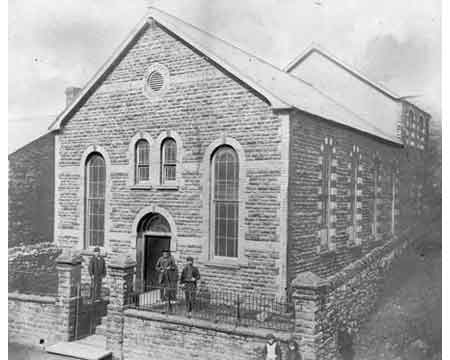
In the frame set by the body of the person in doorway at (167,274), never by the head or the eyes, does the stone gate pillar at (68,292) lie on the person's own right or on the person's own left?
on the person's own right

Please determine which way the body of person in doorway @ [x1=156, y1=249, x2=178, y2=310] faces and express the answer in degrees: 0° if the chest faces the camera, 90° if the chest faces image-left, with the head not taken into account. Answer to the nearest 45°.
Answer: approximately 0°

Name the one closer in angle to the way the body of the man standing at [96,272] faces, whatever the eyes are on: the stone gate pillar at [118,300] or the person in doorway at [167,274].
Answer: the stone gate pillar

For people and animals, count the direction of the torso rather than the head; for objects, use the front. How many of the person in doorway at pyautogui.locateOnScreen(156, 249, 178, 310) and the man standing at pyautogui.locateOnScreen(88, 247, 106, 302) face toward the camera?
2

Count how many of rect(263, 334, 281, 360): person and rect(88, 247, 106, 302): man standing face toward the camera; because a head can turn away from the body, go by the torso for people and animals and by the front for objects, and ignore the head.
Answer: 2

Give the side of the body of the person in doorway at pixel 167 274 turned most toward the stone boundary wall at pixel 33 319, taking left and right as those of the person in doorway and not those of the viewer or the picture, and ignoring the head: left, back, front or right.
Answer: right

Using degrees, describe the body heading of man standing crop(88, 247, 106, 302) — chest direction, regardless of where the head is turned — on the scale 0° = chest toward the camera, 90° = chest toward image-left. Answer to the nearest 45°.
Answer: approximately 0°

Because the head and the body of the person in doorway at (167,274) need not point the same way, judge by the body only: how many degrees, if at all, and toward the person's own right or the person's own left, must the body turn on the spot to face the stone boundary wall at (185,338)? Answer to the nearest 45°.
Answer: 0° — they already face it

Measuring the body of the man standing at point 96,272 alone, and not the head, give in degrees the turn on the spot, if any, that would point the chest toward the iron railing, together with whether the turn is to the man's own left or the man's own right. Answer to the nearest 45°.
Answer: approximately 45° to the man's own left
